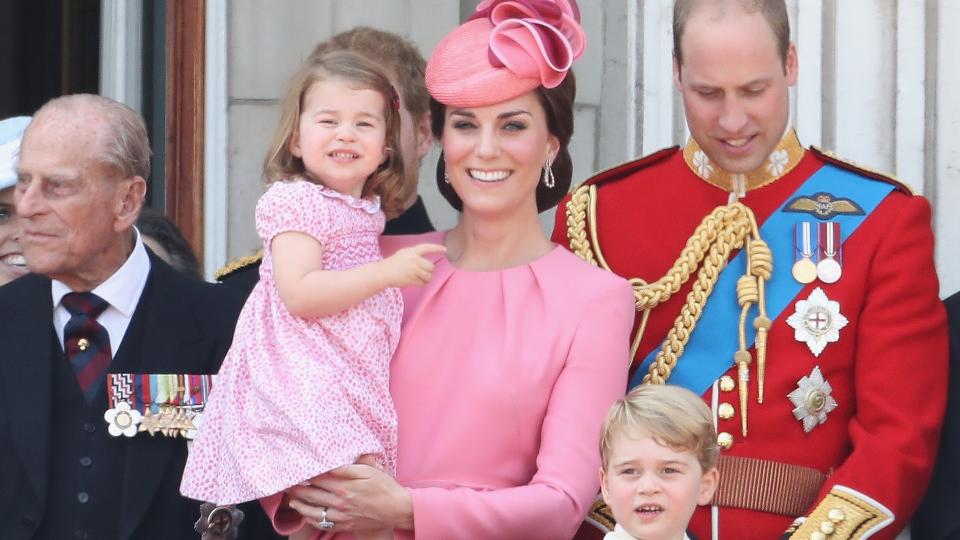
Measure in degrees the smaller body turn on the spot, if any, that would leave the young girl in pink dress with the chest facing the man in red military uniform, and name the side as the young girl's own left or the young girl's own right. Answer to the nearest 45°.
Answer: approximately 45° to the young girl's own left

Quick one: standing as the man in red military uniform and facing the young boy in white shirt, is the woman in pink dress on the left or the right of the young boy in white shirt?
right

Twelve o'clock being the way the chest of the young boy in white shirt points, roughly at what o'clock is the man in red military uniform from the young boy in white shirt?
The man in red military uniform is roughly at 7 o'clock from the young boy in white shirt.

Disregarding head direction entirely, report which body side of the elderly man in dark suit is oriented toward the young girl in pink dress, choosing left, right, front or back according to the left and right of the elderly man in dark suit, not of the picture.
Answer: left

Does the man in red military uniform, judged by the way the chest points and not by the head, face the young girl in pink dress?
no

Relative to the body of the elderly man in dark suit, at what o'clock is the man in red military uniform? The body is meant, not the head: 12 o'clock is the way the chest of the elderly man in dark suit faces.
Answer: The man in red military uniform is roughly at 8 o'clock from the elderly man in dark suit.

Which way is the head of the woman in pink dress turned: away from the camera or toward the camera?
toward the camera

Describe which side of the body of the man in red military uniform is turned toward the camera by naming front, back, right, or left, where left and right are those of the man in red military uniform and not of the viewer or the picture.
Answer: front

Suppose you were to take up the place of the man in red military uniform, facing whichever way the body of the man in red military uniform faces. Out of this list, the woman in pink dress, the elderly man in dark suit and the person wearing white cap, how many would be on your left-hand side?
0

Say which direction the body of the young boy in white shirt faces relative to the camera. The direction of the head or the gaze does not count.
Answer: toward the camera

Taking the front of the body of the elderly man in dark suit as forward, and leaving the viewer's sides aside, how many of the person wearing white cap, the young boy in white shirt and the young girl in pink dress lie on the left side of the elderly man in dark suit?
2

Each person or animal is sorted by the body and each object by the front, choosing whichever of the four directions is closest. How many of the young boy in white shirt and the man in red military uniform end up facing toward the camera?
2

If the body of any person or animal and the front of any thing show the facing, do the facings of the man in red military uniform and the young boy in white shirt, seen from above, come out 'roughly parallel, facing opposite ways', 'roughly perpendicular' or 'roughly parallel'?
roughly parallel

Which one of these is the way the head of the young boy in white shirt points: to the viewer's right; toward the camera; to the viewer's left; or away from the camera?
toward the camera

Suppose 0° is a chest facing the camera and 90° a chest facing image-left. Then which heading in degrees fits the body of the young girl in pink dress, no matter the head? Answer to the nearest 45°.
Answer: approximately 315°

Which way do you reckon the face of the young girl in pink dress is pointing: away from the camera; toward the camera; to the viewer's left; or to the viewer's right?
toward the camera
